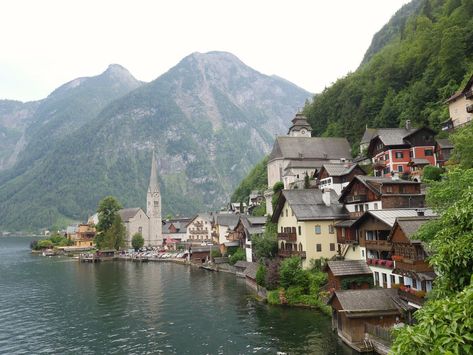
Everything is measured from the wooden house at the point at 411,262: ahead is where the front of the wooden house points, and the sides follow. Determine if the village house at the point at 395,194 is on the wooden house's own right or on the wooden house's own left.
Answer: on the wooden house's own right

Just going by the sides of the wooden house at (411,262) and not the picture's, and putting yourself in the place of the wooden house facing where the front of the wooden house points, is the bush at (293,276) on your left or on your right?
on your right

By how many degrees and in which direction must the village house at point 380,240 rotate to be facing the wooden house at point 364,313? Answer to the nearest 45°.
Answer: approximately 45° to its left

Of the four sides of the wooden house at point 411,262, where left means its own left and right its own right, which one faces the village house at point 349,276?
right

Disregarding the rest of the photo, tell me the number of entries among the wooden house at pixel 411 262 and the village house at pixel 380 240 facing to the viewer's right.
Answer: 0

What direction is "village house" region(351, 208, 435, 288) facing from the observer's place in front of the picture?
facing the viewer and to the left of the viewer
